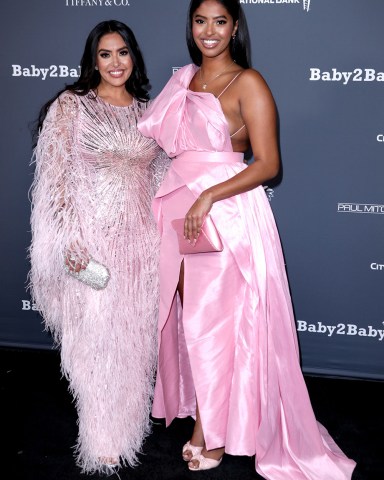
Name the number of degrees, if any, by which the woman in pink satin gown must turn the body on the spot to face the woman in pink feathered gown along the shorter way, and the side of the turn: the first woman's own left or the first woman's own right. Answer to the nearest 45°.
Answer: approximately 45° to the first woman's own right

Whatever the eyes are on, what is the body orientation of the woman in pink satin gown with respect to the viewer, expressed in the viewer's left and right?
facing the viewer and to the left of the viewer
